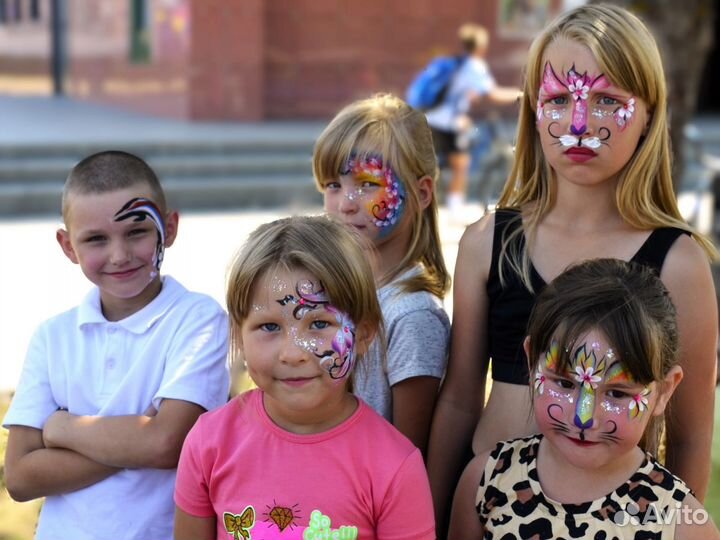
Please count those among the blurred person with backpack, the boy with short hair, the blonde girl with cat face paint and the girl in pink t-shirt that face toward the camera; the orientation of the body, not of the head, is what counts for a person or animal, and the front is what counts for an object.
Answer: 3

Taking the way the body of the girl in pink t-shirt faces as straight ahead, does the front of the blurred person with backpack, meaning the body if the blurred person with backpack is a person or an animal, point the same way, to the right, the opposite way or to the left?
to the left

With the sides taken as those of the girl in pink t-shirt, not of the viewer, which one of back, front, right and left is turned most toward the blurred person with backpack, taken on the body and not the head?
back

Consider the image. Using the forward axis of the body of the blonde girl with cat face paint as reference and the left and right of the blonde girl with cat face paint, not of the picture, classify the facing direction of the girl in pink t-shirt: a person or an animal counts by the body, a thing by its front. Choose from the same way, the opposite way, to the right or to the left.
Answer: the same way

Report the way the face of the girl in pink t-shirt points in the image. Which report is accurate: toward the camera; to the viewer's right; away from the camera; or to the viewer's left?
toward the camera

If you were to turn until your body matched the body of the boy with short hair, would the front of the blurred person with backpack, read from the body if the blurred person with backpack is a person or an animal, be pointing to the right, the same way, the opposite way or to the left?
to the left

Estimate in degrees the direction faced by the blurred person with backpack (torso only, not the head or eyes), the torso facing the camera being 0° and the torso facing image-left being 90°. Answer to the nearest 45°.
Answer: approximately 270°

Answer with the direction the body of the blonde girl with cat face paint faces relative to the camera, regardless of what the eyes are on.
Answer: toward the camera

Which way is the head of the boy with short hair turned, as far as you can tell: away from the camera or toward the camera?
toward the camera

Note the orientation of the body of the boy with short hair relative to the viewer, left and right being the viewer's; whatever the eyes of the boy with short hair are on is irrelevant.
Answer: facing the viewer

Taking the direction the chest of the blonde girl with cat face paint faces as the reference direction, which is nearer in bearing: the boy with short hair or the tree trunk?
the boy with short hair

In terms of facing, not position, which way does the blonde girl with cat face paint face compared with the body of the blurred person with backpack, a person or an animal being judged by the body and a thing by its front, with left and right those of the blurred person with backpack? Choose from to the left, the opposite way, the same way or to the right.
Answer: to the right

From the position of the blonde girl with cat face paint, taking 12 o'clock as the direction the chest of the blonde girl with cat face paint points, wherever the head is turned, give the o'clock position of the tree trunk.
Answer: The tree trunk is roughly at 6 o'clock from the blonde girl with cat face paint.

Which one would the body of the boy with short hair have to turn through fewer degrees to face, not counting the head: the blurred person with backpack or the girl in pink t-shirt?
the girl in pink t-shirt

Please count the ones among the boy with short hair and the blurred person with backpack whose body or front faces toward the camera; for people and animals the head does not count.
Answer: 1

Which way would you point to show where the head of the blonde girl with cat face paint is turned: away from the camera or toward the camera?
toward the camera

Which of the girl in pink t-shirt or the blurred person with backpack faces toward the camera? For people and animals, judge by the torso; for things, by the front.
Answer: the girl in pink t-shirt

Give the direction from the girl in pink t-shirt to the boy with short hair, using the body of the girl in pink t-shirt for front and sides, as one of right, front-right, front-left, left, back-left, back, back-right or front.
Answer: back-right
